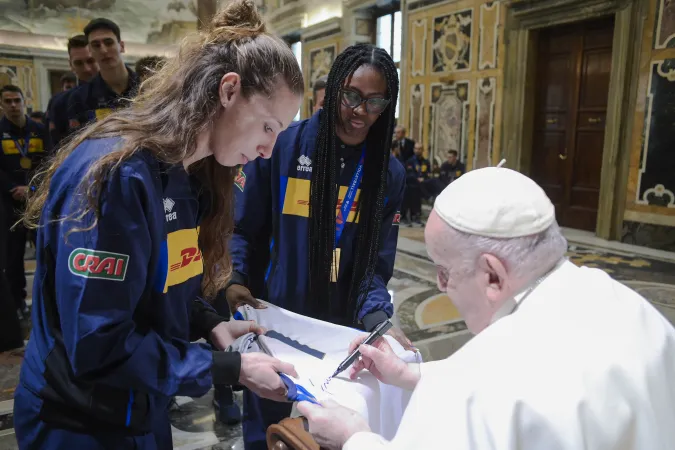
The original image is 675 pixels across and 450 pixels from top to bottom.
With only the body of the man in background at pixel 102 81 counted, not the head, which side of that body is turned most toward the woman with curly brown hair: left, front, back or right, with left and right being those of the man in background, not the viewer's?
front

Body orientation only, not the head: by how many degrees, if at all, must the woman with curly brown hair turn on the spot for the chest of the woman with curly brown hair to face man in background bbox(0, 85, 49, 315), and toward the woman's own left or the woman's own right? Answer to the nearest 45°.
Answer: approximately 135° to the woman's own left

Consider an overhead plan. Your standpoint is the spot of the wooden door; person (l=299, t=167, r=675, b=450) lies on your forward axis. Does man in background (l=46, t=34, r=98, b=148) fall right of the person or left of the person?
right

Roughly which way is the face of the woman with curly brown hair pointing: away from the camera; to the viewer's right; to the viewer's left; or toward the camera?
to the viewer's right

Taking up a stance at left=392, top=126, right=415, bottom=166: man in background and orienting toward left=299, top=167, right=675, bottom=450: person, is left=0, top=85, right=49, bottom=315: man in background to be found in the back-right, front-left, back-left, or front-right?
front-right

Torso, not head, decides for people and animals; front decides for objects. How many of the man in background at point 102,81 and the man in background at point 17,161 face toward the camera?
2

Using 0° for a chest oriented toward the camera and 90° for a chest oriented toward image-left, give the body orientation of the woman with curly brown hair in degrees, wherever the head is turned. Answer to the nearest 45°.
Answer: approximately 315°

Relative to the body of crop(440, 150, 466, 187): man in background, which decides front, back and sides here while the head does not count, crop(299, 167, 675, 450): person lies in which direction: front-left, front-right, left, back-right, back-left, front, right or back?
front-left

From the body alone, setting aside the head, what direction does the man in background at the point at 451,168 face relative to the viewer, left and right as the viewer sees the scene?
facing the viewer and to the left of the viewer

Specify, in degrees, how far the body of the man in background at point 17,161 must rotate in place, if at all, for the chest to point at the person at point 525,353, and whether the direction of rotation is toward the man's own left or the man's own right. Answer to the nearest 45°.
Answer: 0° — they already face them

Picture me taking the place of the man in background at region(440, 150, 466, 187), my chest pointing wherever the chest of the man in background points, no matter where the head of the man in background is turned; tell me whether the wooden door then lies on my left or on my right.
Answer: on my left

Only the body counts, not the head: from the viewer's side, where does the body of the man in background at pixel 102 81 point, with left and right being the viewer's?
facing the viewer

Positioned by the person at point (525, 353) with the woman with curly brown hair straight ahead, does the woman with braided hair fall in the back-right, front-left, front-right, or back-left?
front-right
